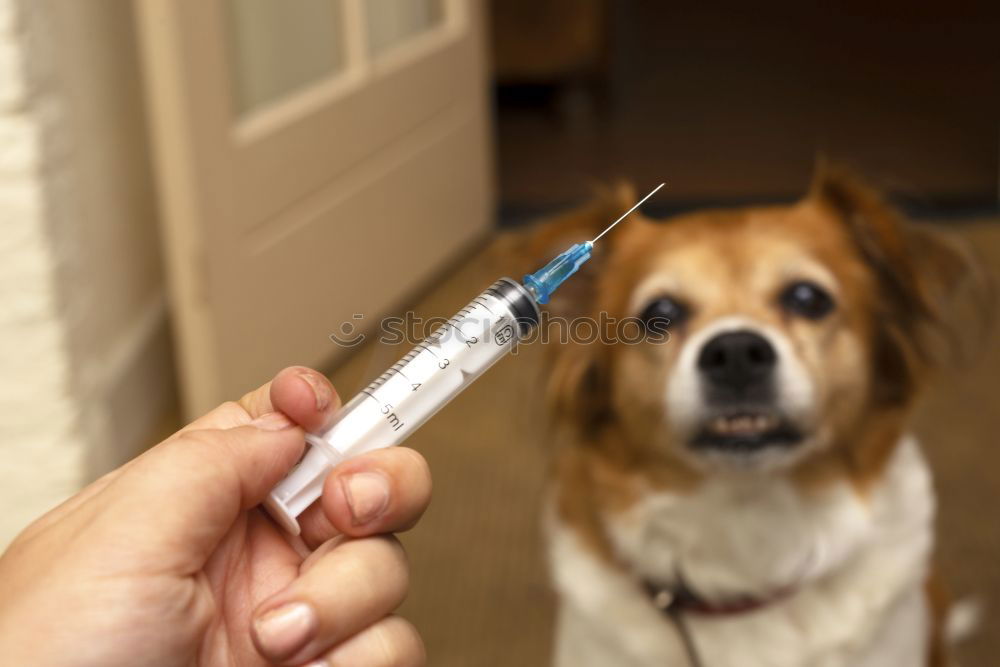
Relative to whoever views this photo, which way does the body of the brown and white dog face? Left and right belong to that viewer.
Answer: facing the viewer
